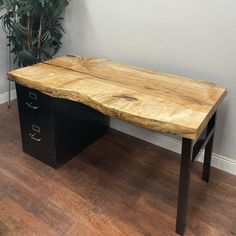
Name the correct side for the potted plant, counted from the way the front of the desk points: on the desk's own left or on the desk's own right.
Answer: on the desk's own right

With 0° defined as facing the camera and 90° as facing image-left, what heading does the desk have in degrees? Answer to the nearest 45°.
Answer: approximately 45°
